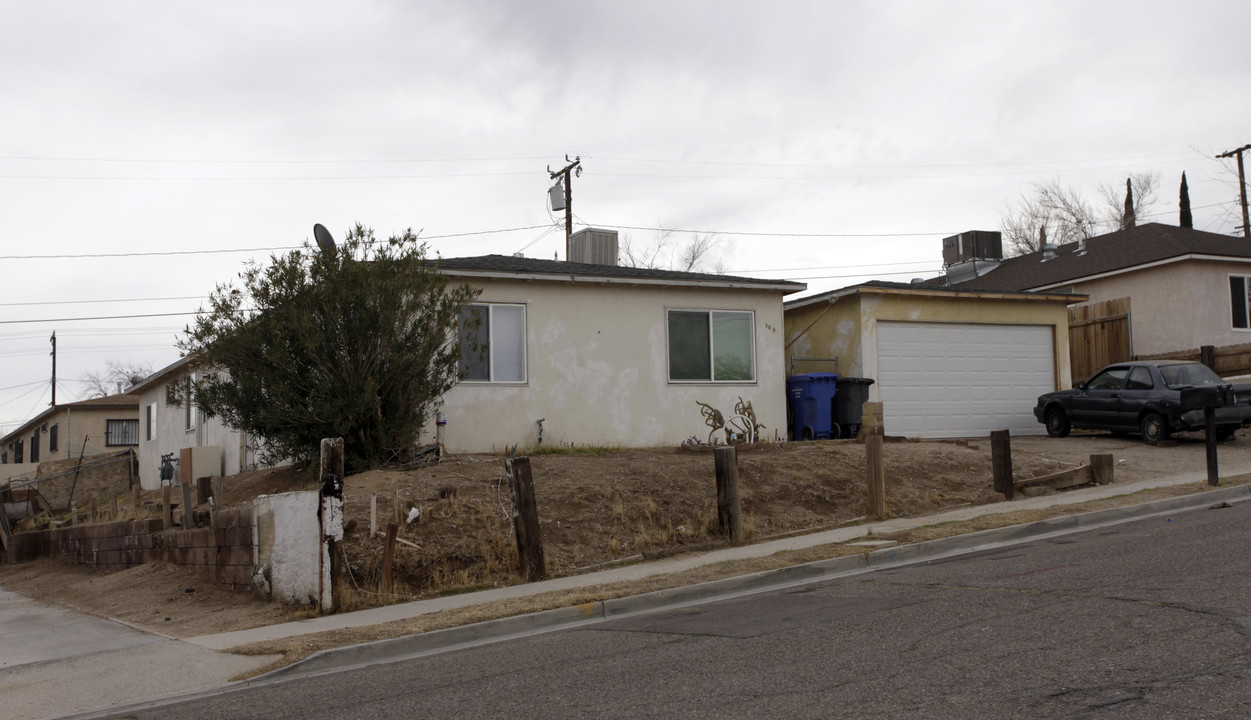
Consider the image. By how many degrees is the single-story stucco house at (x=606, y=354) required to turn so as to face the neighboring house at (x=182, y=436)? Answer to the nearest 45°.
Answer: approximately 135° to its right

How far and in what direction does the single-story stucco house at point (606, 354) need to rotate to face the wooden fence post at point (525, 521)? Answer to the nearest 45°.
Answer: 0° — it already faces it

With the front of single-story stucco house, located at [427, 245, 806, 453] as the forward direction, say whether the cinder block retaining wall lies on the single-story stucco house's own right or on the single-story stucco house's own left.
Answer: on the single-story stucco house's own right

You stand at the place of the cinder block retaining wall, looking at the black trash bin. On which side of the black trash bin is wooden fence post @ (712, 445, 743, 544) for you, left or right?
right

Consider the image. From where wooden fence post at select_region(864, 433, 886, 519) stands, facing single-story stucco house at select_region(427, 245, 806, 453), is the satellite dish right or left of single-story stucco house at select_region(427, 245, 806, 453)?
left

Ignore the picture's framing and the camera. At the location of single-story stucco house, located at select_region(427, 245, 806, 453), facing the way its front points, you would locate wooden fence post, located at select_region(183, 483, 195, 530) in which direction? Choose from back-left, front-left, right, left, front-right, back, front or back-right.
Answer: front-right

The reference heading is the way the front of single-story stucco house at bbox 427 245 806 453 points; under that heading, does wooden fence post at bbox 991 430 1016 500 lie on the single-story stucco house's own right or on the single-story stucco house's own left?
on the single-story stucco house's own left

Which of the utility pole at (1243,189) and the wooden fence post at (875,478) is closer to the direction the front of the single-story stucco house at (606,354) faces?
the wooden fence post

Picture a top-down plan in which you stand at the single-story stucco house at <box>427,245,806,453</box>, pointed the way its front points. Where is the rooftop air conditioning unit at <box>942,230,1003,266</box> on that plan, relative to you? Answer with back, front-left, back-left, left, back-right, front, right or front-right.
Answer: back-left

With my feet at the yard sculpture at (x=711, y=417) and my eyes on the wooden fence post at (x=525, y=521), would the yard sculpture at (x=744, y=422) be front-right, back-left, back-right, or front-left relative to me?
back-left

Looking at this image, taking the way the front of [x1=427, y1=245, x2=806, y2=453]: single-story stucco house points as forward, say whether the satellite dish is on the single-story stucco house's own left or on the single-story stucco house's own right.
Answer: on the single-story stucco house's own right

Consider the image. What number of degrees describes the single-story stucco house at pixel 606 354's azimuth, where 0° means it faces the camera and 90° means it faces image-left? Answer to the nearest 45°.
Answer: approximately 0°
